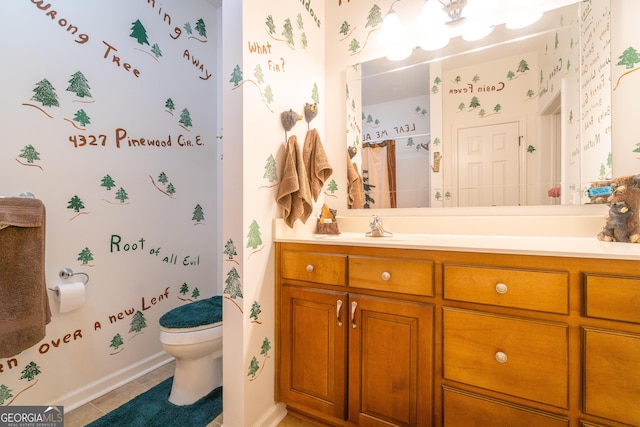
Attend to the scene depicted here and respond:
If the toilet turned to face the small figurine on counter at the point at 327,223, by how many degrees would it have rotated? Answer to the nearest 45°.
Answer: approximately 135° to its left

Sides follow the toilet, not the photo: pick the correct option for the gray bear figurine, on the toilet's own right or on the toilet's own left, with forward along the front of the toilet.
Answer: on the toilet's own left

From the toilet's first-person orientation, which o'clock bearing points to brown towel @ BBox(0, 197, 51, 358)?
The brown towel is roughly at 1 o'clock from the toilet.

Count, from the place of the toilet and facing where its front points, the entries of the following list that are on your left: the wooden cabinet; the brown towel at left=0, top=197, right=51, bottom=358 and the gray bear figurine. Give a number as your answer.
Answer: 2

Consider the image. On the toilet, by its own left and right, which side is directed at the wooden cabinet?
left

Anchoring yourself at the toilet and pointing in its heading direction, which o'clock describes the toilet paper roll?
The toilet paper roll is roughly at 2 o'clock from the toilet.

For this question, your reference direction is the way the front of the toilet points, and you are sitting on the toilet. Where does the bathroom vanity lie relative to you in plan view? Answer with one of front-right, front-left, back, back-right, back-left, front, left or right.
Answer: left

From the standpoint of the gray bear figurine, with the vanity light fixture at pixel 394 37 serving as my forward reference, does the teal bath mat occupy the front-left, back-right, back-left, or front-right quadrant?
front-left

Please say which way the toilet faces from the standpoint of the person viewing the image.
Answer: facing the viewer and to the left of the viewer
